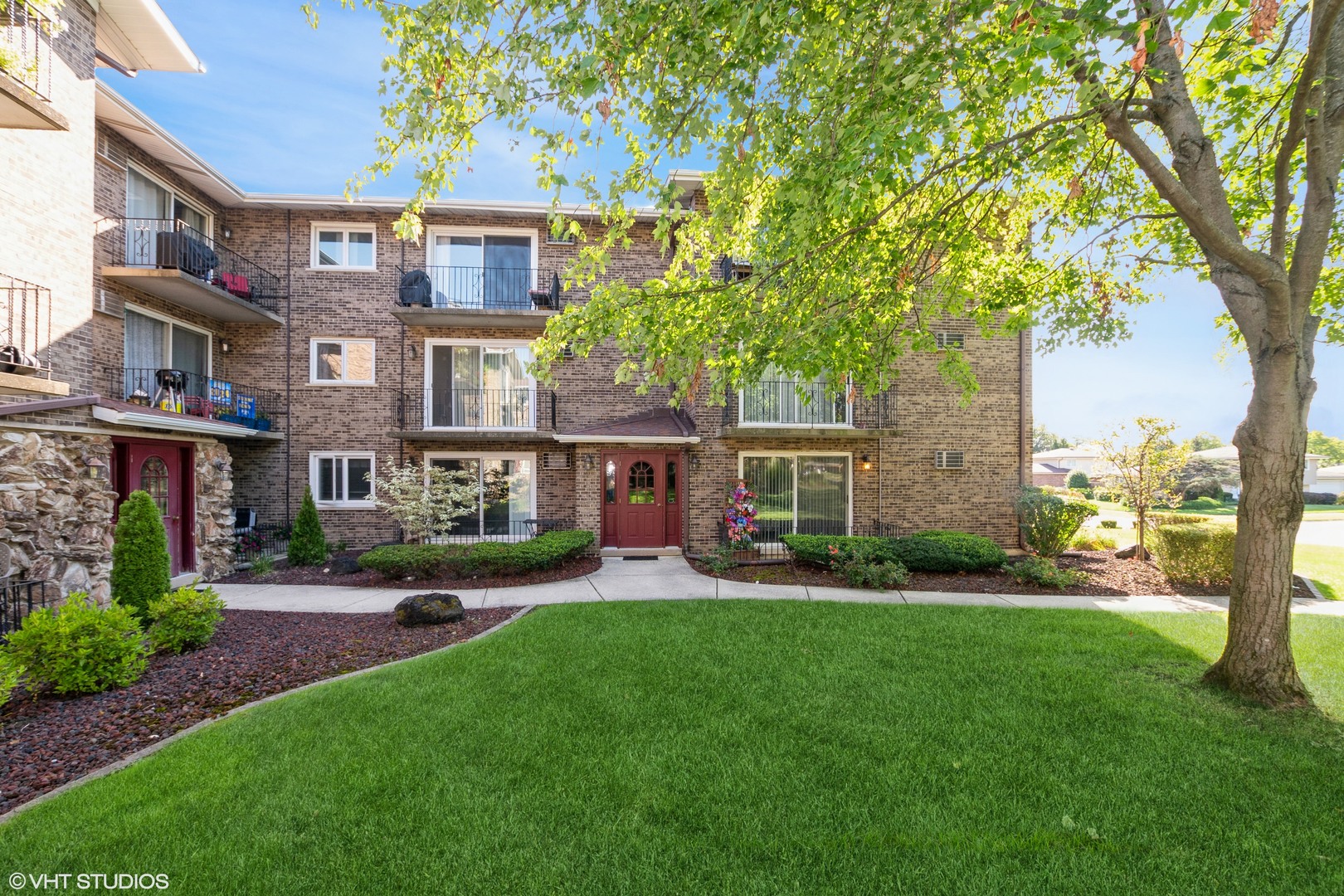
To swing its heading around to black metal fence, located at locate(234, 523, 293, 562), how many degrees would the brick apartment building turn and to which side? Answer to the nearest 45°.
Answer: approximately 90° to its right

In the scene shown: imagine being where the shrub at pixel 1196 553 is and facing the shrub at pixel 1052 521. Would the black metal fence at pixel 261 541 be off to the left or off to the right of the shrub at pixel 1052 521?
left

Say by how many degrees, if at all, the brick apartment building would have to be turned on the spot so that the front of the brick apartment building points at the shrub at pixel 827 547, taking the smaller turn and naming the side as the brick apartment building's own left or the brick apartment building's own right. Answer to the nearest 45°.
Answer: approximately 45° to the brick apartment building's own left

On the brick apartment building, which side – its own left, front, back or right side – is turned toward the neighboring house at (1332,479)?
left

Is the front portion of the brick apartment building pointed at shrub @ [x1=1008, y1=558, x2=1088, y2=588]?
no

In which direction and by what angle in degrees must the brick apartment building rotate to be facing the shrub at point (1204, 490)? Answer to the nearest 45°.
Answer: approximately 90° to its left

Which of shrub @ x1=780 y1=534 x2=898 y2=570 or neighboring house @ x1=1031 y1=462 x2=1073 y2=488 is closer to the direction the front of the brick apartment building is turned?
the shrub

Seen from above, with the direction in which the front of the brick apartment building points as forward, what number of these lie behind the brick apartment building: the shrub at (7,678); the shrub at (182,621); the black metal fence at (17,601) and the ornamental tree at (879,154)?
0

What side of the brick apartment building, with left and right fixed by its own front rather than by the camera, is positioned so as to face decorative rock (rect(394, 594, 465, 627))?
front

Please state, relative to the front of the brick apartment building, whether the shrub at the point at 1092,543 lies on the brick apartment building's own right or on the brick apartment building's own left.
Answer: on the brick apartment building's own left

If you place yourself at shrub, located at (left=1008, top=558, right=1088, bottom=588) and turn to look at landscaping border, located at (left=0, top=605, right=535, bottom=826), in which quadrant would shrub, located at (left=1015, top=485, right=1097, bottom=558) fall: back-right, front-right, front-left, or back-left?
back-right

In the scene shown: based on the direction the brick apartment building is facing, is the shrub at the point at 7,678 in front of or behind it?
in front

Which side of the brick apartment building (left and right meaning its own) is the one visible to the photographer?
front

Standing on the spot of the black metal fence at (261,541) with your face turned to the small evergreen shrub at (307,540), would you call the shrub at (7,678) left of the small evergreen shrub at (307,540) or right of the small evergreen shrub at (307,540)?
right
